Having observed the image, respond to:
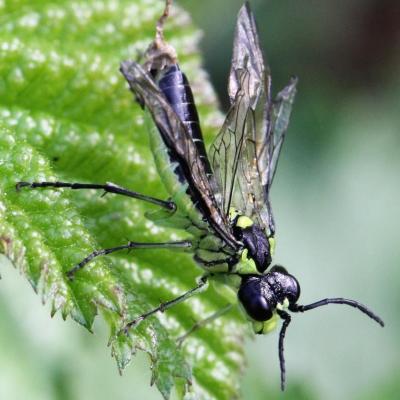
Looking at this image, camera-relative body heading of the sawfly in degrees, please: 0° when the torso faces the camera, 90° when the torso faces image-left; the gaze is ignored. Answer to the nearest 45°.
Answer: approximately 315°
